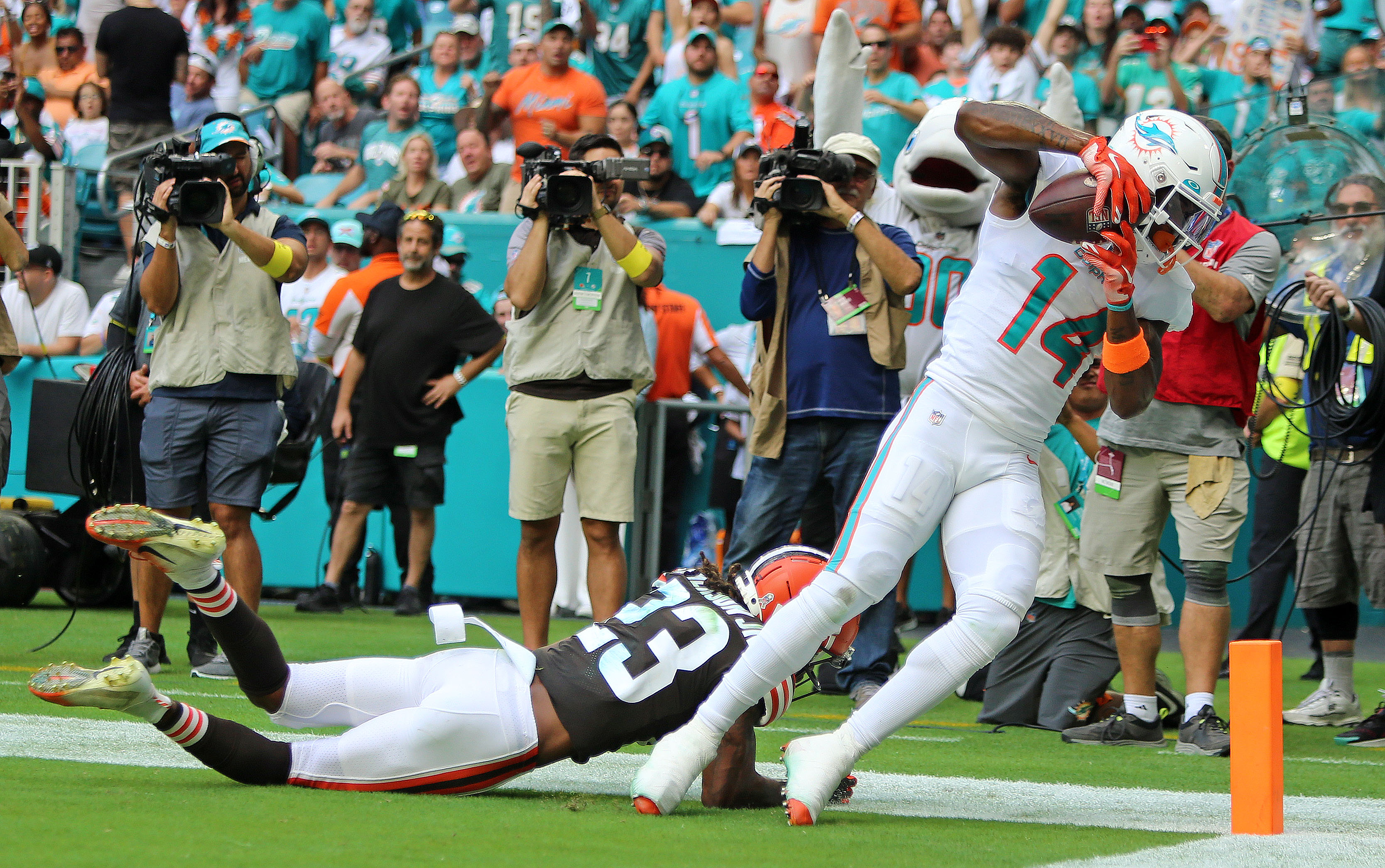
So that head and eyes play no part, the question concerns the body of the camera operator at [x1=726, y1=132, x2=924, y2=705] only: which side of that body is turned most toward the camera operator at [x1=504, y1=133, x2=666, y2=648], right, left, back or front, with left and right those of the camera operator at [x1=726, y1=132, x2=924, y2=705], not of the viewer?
right

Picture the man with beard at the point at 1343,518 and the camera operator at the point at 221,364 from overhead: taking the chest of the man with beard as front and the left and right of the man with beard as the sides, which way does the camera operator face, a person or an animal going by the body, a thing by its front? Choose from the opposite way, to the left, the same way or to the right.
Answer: to the left

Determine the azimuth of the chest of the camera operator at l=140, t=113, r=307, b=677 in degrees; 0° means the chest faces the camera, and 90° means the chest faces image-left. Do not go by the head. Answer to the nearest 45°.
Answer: approximately 0°

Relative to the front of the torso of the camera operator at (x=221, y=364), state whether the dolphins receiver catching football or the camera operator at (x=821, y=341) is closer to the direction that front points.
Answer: the dolphins receiver catching football

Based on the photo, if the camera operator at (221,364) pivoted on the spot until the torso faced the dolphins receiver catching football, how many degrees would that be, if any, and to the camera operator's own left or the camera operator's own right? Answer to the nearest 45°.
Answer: approximately 45° to the camera operator's own left

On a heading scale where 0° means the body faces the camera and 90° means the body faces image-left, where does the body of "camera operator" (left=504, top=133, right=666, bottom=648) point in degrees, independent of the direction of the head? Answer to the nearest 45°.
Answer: approximately 0°

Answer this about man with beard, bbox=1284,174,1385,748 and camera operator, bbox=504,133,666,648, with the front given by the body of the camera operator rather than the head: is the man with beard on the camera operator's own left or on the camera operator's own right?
on the camera operator's own left
